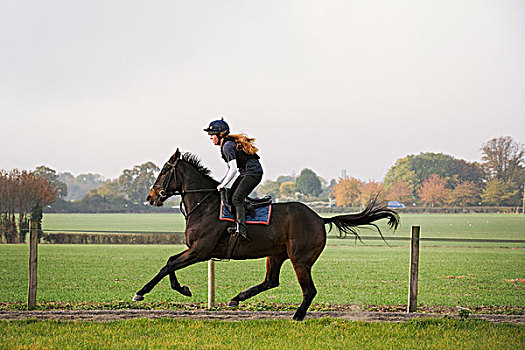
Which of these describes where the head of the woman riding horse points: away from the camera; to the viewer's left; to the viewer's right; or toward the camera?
to the viewer's left

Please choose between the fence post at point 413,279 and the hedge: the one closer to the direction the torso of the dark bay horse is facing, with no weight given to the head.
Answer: the hedge

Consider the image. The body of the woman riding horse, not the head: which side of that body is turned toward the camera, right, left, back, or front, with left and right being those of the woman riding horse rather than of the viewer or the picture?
left

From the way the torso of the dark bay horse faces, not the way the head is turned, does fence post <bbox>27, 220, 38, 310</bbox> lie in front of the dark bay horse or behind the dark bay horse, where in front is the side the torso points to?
in front

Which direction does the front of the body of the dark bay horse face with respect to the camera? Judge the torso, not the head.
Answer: to the viewer's left

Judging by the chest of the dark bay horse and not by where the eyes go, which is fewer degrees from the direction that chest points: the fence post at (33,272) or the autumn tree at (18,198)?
the fence post

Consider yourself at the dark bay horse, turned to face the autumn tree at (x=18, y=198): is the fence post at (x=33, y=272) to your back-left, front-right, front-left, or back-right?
front-left

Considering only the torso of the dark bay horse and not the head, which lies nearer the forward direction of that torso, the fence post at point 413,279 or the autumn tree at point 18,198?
the autumn tree

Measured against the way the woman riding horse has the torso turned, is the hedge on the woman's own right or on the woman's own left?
on the woman's own right

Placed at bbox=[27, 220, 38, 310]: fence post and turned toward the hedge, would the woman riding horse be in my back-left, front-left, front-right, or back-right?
back-right
